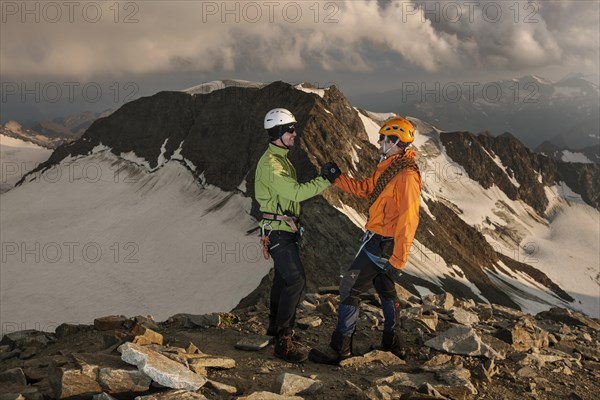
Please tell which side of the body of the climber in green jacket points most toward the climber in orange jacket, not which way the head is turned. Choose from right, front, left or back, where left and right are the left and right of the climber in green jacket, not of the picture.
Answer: front

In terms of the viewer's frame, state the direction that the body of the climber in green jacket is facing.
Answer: to the viewer's right

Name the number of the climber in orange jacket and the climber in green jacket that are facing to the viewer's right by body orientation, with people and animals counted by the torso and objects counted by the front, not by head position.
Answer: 1

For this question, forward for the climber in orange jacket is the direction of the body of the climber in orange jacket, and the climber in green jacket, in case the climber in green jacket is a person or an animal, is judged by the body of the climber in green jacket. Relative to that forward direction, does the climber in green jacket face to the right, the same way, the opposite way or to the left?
the opposite way

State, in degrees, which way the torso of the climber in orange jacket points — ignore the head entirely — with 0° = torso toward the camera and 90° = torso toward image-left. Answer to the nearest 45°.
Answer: approximately 90°

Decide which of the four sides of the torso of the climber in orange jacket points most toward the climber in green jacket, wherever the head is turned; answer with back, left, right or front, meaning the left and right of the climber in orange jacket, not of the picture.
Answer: front
